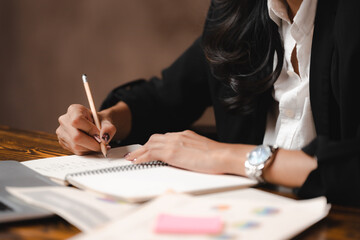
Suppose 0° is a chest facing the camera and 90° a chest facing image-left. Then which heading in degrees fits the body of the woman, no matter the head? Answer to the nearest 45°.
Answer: approximately 45°

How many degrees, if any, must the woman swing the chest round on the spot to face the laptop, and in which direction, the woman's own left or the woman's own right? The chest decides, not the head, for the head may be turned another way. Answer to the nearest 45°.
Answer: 0° — they already face it

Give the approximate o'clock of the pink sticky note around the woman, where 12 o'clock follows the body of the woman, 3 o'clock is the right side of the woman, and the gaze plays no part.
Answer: The pink sticky note is roughly at 11 o'clock from the woman.
